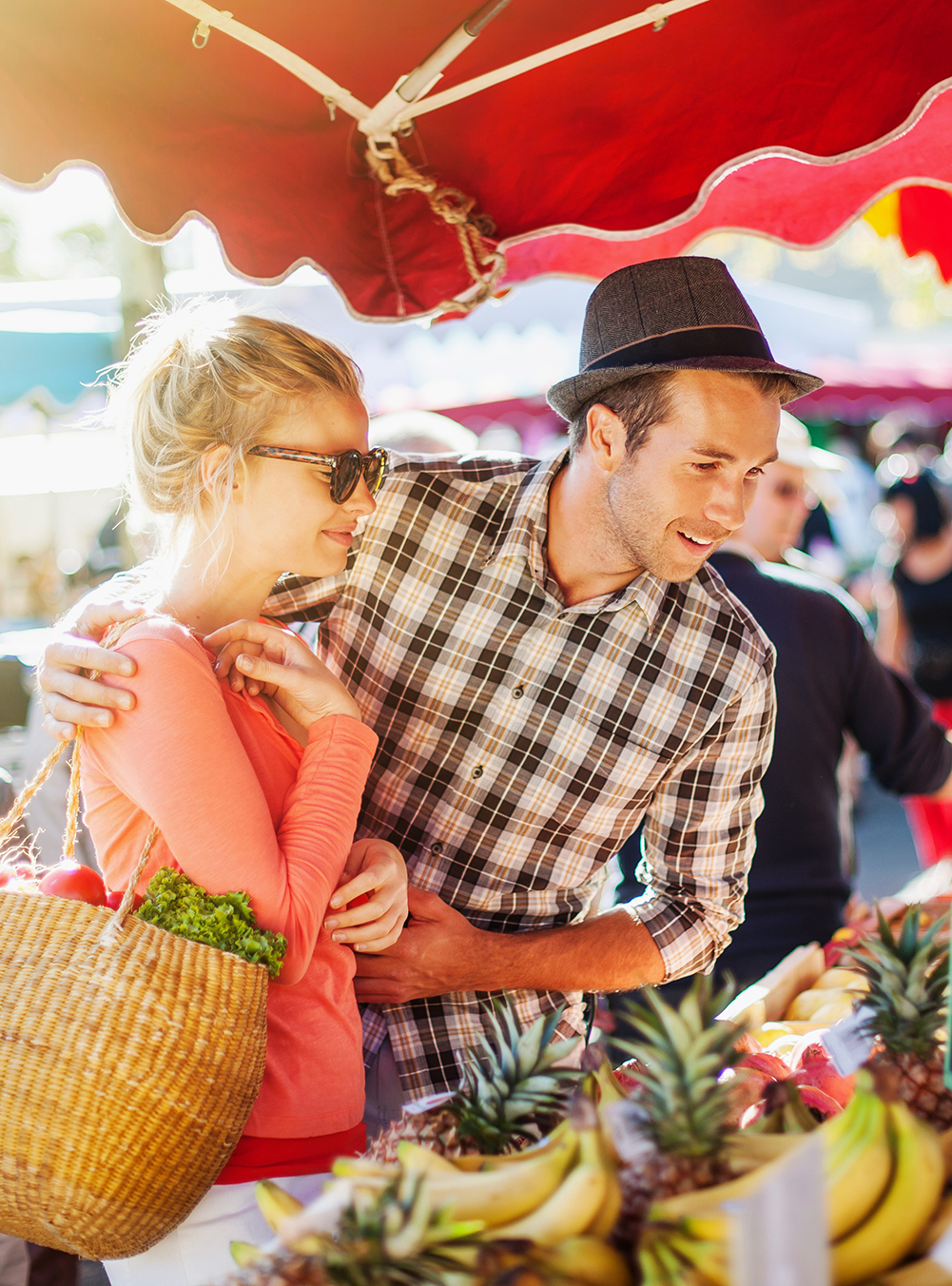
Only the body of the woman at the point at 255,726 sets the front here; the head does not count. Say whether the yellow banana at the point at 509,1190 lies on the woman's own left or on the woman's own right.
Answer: on the woman's own right

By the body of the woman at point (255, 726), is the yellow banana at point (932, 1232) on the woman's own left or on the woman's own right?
on the woman's own right

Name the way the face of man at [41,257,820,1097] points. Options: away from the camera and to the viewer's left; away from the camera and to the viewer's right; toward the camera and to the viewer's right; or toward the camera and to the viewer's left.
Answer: toward the camera and to the viewer's right

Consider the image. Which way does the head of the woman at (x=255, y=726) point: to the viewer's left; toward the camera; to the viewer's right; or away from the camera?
to the viewer's right

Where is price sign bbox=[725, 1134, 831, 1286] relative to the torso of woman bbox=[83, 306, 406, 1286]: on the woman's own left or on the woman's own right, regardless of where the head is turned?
on the woman's own right

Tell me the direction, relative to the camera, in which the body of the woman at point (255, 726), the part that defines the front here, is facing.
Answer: to the viewer's right
